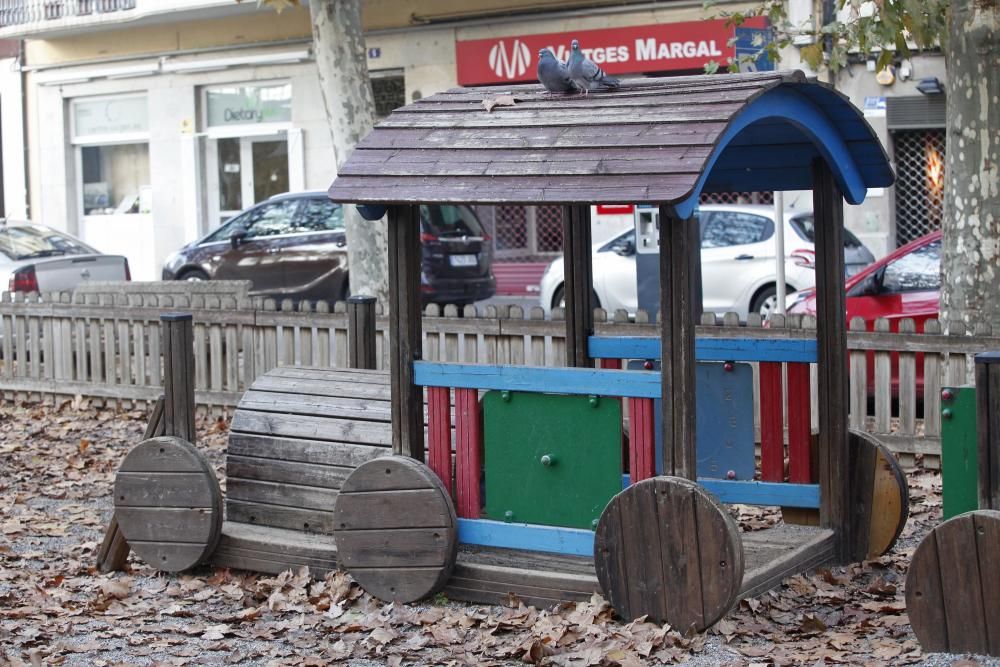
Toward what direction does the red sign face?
toward the camera

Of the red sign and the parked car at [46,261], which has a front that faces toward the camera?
the red sign

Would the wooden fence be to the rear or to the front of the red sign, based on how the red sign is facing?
to the front

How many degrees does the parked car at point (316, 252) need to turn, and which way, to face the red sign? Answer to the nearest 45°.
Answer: approximately 90° to its right

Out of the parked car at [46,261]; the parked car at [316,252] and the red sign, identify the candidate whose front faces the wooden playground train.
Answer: the red sign

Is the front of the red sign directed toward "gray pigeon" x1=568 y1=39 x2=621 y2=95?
yes

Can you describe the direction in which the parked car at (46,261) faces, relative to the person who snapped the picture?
facing away from the viewer and to the left of the viewer

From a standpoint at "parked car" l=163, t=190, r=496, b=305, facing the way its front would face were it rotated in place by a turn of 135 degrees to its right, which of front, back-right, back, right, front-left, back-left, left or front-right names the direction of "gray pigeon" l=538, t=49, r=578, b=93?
right

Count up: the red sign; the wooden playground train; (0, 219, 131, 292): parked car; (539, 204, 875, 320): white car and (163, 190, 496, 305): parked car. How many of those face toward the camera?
1

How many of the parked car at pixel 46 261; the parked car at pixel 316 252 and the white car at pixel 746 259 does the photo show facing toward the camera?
0

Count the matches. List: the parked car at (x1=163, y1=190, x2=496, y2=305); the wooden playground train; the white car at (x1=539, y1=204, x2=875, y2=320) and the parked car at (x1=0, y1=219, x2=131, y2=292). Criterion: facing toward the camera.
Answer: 0

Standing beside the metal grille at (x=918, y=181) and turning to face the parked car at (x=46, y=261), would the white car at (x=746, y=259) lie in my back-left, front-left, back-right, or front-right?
front-left

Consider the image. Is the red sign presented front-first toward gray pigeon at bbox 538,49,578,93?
yes

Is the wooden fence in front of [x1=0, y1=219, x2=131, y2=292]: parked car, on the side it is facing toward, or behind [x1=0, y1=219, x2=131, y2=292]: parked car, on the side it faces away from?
behind

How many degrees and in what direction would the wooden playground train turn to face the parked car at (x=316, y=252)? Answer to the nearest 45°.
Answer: approximately 45° to its right

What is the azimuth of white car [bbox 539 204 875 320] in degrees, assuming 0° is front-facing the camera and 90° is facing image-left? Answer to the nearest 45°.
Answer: approximately 135°
